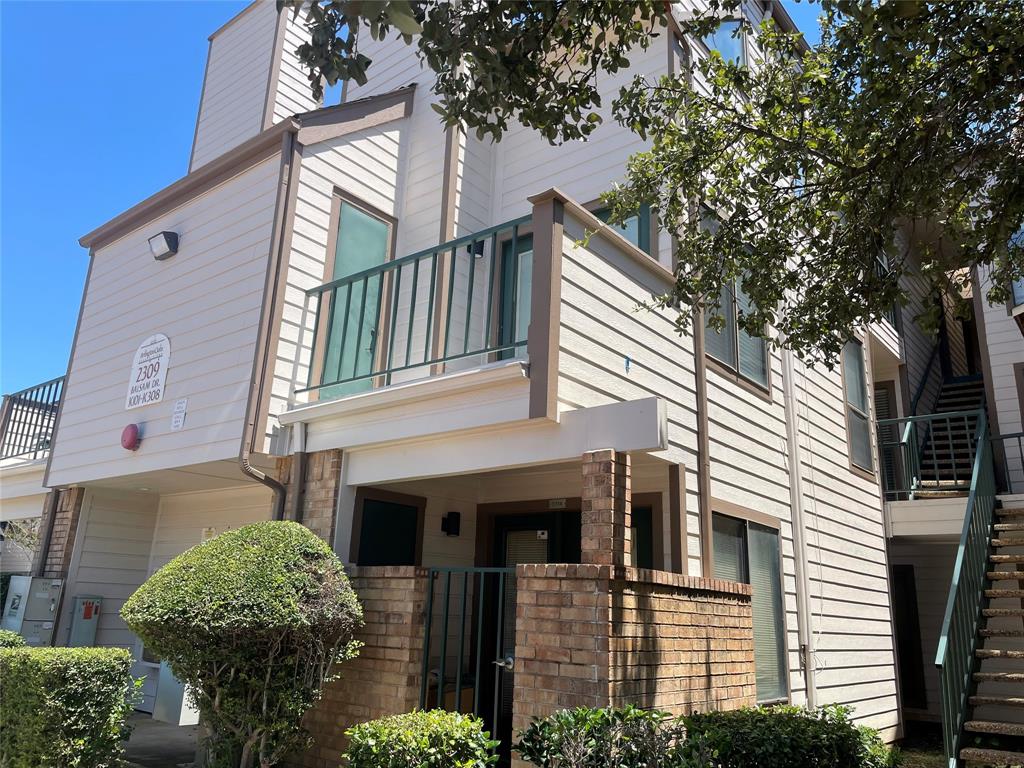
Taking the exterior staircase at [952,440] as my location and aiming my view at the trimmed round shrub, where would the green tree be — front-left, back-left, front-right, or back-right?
front-left

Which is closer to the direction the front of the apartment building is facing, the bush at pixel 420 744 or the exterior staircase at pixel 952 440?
the bush

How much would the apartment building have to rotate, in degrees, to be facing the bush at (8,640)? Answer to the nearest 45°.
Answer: approximately 45° to its right

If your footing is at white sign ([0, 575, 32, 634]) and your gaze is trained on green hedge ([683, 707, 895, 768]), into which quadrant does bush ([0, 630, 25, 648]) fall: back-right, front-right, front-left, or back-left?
front-right

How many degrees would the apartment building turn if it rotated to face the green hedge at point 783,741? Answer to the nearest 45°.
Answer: approximately 90° to its left

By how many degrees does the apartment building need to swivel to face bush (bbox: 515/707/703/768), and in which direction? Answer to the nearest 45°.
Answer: approximately 45° to its left

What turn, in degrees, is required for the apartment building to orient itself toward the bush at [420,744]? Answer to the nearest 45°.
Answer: approximately 45° to its left

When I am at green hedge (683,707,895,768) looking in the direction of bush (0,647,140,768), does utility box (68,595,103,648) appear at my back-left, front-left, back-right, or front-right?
front-right

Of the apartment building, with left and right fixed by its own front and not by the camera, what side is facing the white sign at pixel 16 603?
right

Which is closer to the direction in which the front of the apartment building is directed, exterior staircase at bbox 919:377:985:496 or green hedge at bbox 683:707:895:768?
the green hedge
